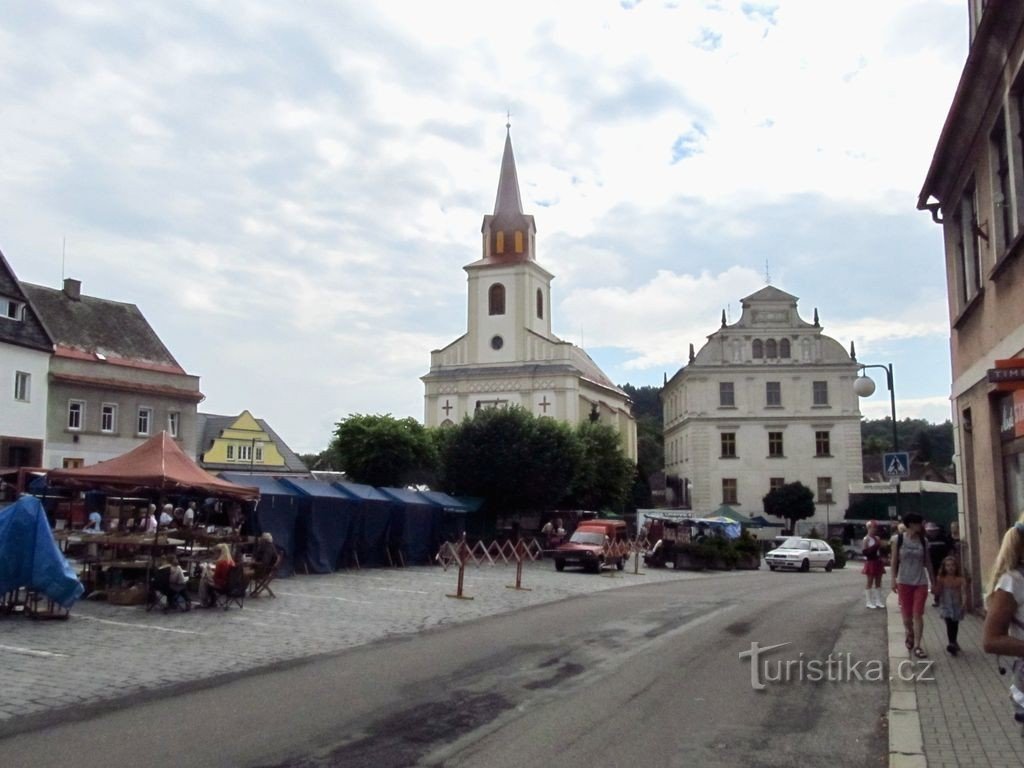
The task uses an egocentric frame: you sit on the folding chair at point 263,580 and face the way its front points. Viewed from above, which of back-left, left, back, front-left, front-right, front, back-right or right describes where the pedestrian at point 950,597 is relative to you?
back-left

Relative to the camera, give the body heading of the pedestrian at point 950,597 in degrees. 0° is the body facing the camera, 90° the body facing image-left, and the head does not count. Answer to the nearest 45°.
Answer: approximately 0°

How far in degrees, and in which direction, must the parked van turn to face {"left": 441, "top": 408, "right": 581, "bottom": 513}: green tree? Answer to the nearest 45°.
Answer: approximately 135° to its right

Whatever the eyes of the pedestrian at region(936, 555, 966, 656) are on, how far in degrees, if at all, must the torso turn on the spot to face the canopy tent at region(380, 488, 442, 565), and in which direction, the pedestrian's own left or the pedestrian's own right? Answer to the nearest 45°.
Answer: approximately 135° to the pedestrian's own right

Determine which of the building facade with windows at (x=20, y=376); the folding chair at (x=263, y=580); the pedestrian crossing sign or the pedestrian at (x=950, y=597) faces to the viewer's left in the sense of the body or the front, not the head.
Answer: the folding chair

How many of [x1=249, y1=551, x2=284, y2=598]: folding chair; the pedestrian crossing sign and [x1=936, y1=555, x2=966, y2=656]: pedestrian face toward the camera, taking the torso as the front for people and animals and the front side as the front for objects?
2

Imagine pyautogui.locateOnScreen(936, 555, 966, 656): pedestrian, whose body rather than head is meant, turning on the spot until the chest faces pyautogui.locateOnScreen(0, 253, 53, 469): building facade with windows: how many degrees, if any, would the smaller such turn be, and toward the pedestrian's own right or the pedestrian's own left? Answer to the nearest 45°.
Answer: approximately 135° to the pedestrian's own right

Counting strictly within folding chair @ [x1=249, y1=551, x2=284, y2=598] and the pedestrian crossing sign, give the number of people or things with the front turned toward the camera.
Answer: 1

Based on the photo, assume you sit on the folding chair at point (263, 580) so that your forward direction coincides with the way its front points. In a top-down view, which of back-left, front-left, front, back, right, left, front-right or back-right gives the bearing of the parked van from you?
back-right

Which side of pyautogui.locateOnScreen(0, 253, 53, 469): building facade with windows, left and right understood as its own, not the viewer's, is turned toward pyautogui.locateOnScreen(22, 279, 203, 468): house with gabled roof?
left

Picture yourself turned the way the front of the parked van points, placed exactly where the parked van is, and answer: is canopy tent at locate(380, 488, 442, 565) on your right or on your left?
on your right

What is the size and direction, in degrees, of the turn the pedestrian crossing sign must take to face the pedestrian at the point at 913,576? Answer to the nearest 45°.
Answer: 0° — it already faces them

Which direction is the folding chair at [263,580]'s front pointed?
to the viewer's left
